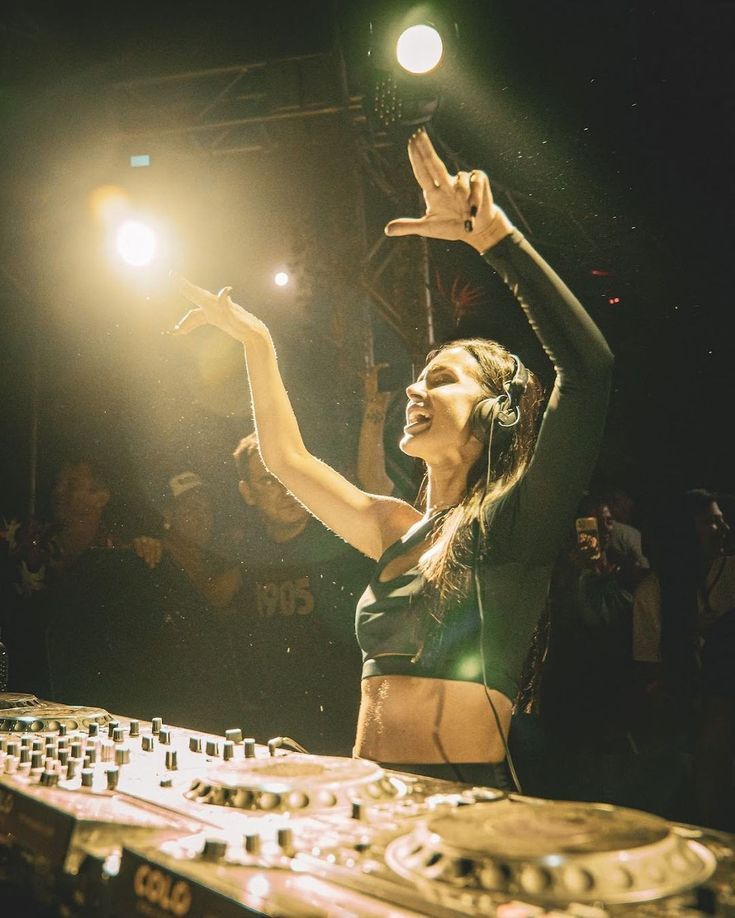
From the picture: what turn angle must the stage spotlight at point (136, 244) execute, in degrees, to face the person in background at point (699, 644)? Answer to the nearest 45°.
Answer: approximately 90° to its left

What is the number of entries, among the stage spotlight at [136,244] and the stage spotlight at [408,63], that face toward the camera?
2

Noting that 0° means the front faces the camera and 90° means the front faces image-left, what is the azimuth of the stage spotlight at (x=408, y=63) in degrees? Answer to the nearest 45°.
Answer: approximately 0°

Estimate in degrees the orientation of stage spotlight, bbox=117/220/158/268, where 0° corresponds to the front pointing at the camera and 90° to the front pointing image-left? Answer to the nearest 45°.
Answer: approximately 0°

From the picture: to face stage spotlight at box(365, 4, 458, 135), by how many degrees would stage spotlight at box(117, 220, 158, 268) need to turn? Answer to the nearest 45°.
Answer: approximately 45° to its left

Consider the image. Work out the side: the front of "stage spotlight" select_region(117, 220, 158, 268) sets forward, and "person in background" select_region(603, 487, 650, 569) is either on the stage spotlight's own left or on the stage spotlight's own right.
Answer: on the stage spotlight's own left
